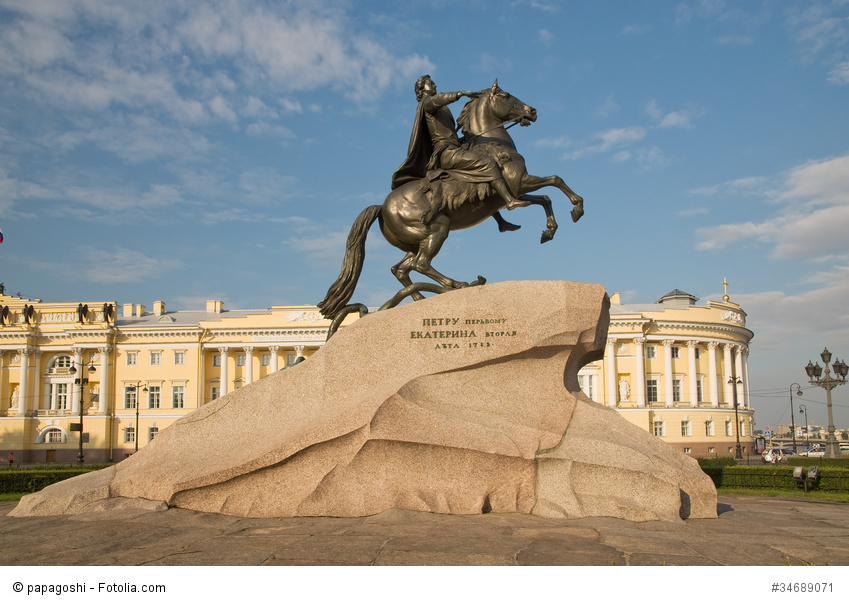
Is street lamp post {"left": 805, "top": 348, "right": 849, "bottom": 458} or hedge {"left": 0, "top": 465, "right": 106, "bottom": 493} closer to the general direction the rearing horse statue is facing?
the street lamp post

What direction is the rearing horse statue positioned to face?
to the viewer's right

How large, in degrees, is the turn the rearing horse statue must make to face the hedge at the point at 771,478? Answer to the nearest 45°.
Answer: approximately 45° to its left

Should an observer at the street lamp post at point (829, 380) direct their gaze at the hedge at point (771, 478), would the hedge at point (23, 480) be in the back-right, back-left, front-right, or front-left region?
front-right

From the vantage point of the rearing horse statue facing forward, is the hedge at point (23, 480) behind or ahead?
behind

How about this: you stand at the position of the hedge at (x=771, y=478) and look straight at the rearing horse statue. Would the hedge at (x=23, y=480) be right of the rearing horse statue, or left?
right

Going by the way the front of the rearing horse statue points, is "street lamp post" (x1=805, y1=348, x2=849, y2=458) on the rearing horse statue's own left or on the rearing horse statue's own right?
on the rearing horse statue's own left

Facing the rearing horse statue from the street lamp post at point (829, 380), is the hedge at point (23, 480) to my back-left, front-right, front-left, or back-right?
front-right
